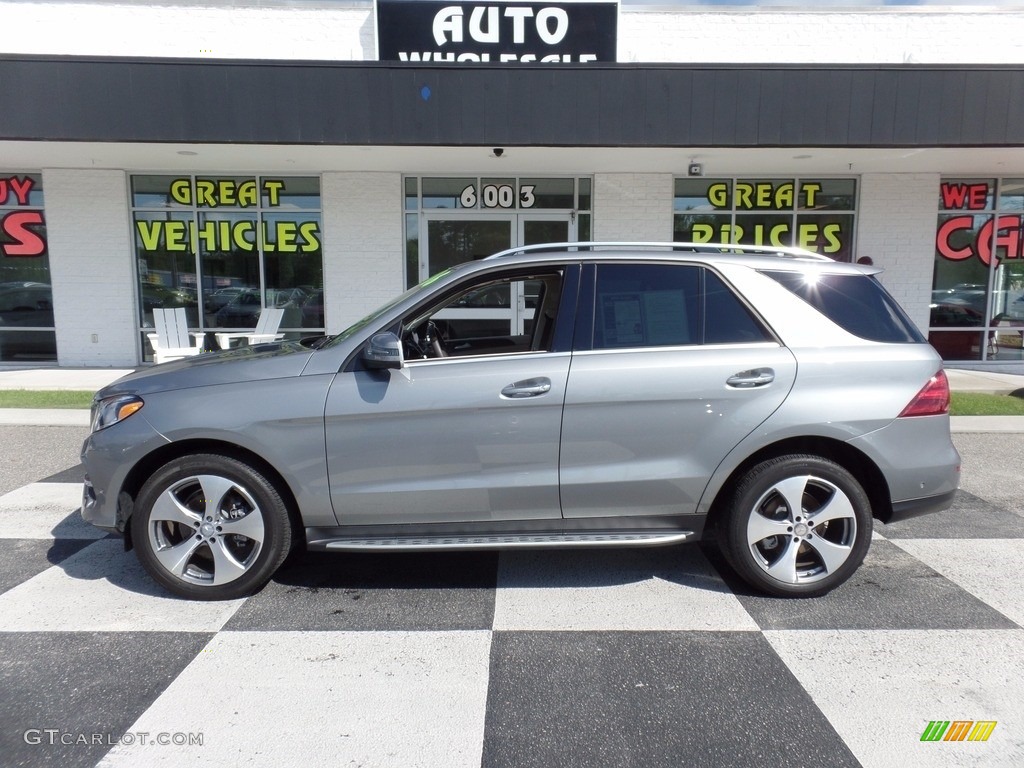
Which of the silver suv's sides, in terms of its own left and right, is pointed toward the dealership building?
right

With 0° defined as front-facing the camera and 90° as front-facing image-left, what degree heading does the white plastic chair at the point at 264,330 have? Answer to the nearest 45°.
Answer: approximately 45°

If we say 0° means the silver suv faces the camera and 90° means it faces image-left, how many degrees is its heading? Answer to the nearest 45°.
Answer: approximately 90°

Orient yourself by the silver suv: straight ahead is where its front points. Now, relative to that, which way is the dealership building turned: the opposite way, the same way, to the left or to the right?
to the left

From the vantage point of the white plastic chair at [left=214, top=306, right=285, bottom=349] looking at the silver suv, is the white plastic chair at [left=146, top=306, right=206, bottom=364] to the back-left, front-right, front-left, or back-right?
back-right

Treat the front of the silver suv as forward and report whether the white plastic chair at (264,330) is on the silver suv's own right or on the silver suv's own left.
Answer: on the silver suv's own right

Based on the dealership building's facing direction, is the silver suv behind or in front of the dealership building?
in front

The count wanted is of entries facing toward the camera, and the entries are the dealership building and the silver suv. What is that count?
1

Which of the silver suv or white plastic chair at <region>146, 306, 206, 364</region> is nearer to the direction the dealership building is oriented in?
the silver suv

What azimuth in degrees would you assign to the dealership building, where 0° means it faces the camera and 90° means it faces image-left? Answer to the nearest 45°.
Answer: approximately 0°
